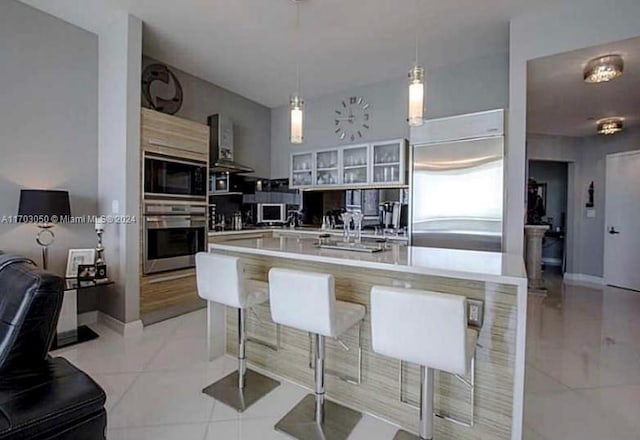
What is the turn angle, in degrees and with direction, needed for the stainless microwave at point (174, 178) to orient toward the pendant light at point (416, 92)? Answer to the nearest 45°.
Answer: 0° — it already faces it

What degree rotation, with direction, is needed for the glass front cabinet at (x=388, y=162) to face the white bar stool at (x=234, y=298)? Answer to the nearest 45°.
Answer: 0° — it already faces it

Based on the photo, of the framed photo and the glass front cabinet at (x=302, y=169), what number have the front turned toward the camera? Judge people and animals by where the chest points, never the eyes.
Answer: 2

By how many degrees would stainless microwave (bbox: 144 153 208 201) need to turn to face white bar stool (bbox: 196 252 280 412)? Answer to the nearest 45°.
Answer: approximately 45° to its right

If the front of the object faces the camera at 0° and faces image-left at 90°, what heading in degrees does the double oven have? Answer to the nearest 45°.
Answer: approximately 315°

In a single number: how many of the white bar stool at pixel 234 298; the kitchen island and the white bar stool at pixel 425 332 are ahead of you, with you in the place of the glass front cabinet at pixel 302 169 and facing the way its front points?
3

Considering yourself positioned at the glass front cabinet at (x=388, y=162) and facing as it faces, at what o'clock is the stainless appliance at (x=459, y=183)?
The stainless appliance is roughly at 9 o'clock from the glass front cabinet.

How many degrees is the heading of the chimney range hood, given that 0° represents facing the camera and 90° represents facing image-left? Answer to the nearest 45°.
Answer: approximately 315°
